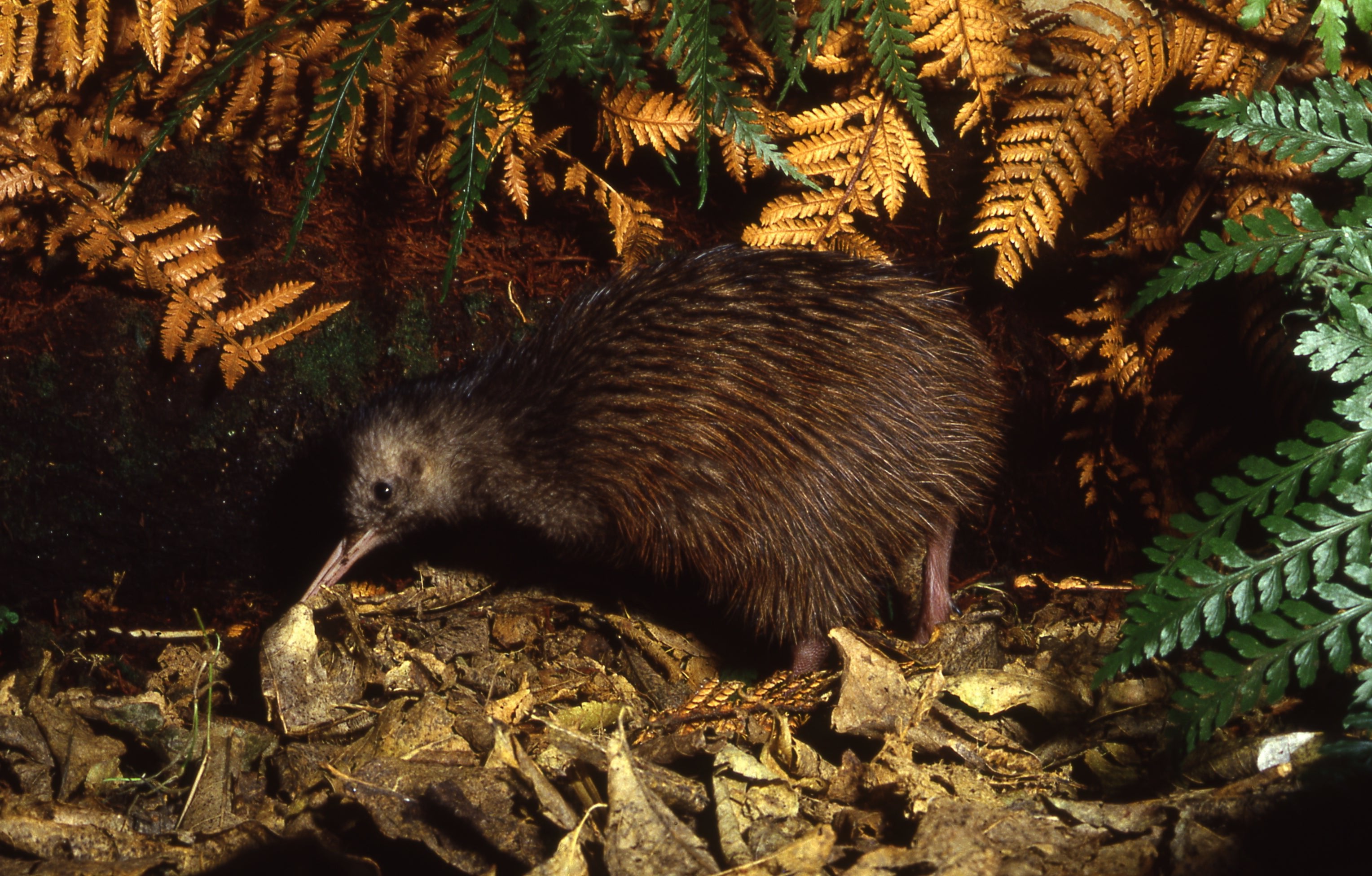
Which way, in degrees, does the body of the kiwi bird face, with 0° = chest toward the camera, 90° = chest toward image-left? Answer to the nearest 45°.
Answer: approximately 90°

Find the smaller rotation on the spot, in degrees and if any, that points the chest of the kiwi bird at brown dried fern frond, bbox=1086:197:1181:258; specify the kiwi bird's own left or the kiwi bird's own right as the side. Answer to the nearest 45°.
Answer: approximately 180°

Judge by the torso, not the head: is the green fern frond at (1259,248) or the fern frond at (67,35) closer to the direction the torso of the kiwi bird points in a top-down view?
the fern frond

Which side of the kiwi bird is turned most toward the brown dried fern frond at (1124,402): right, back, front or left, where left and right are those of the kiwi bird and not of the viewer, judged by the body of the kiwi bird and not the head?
back

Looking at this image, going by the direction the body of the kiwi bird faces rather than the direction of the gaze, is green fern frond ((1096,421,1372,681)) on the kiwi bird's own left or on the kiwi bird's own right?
on the kiwi bird's own left
